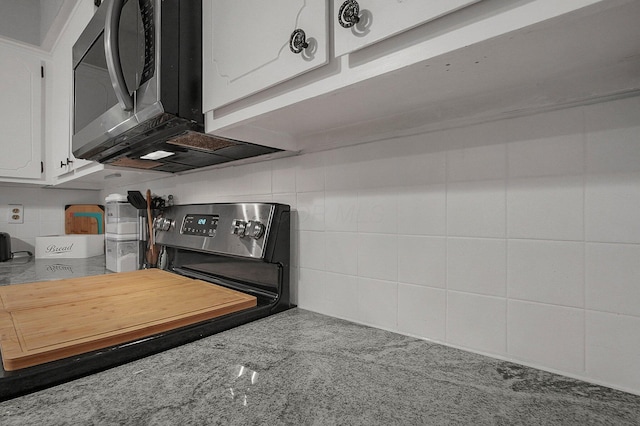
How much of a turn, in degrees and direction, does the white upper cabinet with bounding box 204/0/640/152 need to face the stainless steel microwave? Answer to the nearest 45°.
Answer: approximately 45° to its right

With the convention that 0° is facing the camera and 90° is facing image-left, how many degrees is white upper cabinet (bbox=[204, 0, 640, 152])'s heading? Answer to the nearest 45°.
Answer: approximately 45°

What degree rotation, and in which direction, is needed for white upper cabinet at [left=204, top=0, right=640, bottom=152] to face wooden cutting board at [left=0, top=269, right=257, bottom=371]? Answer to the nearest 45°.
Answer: approximately 45° to its right
